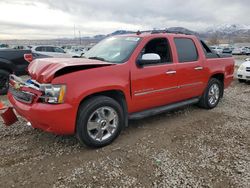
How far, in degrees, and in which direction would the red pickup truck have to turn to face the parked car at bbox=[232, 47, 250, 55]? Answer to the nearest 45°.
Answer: approximately 180°

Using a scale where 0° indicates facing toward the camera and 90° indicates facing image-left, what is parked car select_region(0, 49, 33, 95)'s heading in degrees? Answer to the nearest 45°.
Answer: approximately 90°

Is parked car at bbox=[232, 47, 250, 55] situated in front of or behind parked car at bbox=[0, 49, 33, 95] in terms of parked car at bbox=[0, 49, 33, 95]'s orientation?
behind

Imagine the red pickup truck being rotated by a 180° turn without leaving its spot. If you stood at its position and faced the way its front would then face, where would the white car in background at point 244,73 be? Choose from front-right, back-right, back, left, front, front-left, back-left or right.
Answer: front

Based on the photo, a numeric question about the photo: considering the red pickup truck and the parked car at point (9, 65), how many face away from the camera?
0

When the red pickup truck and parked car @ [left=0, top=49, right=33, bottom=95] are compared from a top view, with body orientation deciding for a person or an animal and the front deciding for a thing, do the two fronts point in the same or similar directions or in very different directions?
same or similar directions

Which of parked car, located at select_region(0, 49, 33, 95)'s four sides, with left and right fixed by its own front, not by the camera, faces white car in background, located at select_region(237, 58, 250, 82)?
back

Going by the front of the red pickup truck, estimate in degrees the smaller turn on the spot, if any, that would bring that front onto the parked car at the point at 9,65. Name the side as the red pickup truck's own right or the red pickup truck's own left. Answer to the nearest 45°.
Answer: approximately 90° to the red pickup truck's own right
